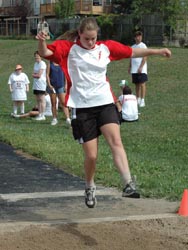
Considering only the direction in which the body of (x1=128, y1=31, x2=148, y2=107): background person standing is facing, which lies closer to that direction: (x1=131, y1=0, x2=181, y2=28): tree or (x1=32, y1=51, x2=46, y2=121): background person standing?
the background person standing

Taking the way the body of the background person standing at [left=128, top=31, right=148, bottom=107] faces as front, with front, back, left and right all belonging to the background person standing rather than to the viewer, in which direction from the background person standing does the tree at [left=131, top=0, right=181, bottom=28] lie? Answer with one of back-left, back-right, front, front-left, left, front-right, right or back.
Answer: back-right

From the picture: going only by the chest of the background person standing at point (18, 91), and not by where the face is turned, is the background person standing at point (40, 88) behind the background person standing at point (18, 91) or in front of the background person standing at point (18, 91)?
in front

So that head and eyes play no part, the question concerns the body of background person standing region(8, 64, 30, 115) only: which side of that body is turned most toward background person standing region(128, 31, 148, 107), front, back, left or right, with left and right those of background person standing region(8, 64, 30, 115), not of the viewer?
left

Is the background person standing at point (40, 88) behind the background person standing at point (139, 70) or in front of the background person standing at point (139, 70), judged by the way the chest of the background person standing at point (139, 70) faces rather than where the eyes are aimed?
in front

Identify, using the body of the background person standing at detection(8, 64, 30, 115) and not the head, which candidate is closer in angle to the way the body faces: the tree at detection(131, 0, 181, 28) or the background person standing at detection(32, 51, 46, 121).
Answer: the background person standing

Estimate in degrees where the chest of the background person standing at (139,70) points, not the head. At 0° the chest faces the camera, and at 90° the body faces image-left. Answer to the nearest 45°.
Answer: approximately 45°

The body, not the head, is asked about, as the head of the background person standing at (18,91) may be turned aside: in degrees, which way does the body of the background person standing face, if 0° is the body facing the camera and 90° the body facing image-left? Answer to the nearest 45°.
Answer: approximately 0°

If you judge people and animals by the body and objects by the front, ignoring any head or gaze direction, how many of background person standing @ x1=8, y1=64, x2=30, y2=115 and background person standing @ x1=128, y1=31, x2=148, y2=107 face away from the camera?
0

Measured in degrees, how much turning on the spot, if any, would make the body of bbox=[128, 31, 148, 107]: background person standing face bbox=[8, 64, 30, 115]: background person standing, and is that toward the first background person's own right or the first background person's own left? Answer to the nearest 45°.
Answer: approximately 45° to the first background person's own right
